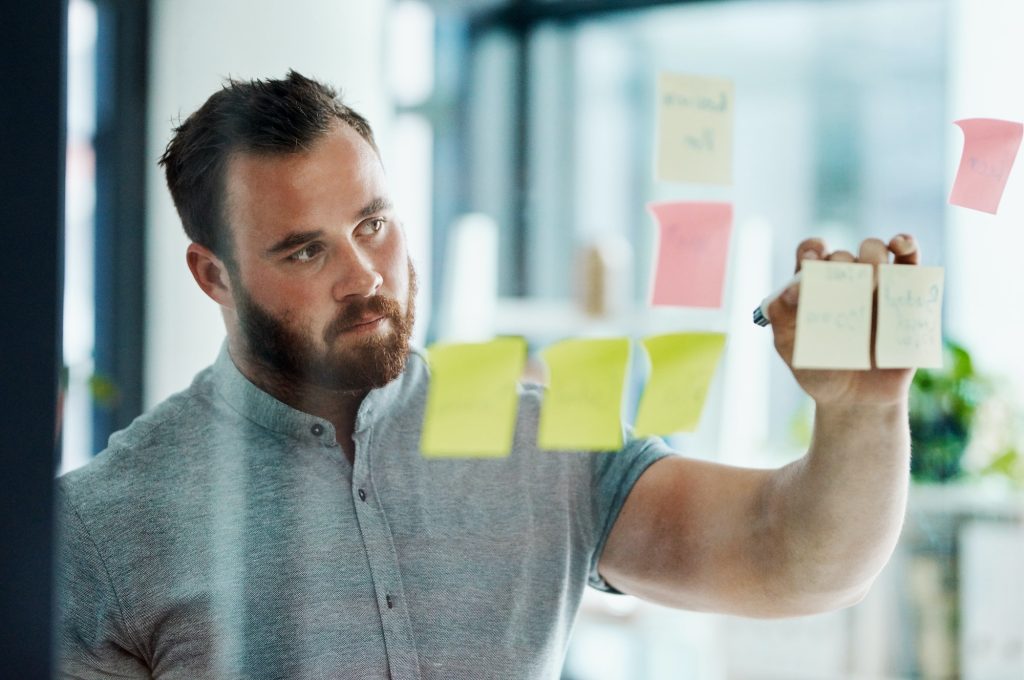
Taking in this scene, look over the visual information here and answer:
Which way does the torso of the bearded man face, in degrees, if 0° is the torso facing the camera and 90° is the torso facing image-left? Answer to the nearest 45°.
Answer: approximately 315°
